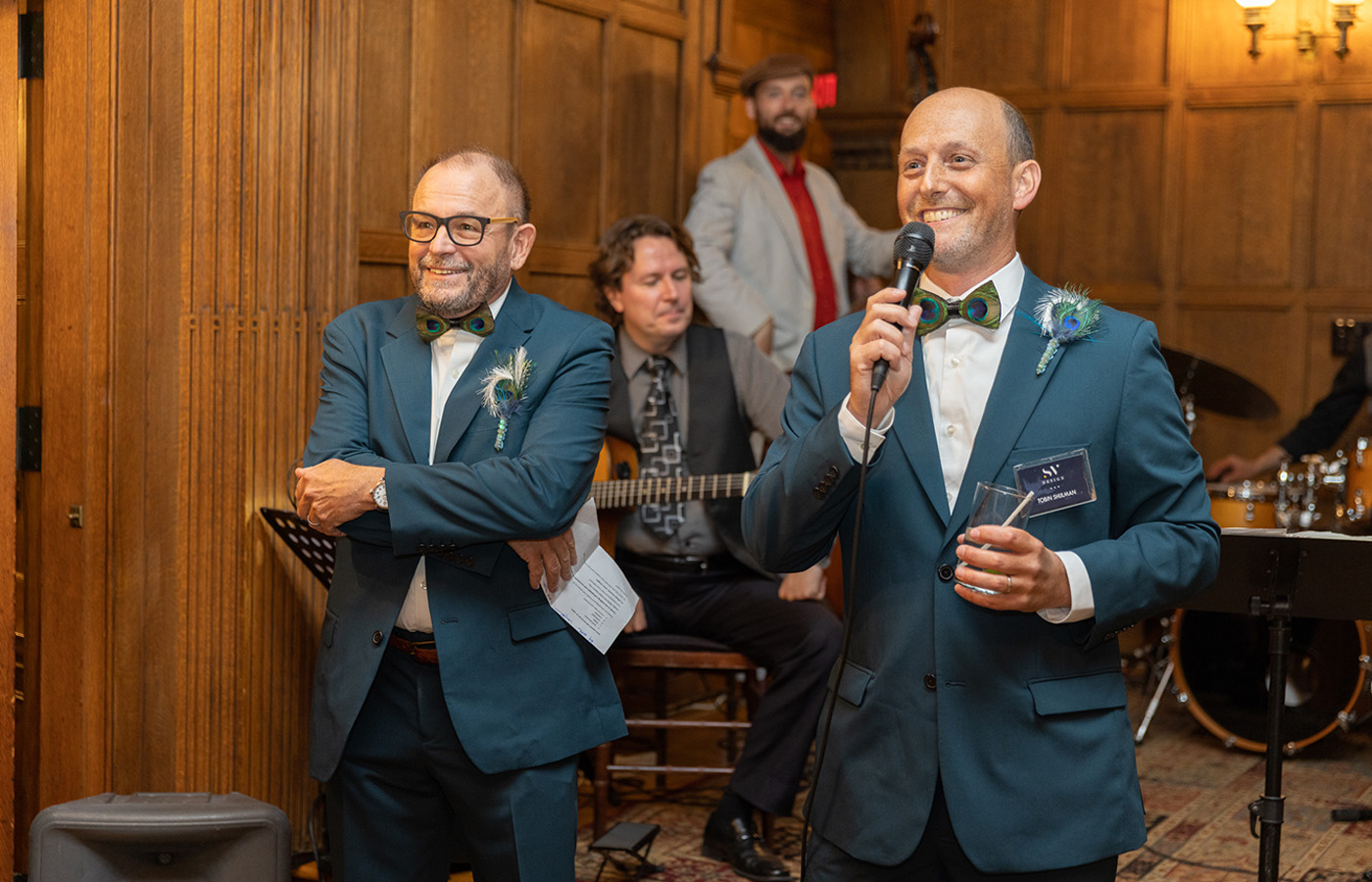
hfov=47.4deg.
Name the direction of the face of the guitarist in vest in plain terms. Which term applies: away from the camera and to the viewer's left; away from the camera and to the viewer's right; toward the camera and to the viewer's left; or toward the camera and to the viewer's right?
toward the camera and to the viewer's right

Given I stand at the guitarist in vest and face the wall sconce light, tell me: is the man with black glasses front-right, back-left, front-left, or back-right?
back-right

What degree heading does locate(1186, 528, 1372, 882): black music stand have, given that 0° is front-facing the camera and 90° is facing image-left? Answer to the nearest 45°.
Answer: approximately 180°

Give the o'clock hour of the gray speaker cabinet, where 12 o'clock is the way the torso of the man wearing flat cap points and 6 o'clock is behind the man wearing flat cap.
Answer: The gray speaker cabinet is roughly at 2 o'clock from the man wearing flat cap.

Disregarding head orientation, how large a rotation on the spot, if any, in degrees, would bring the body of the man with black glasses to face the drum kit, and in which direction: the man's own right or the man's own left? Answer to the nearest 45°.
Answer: approximately 180°

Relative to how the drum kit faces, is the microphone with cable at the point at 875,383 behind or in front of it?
in front
